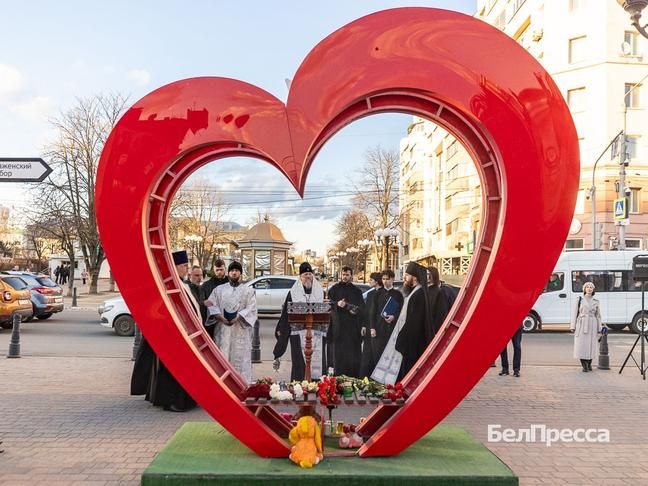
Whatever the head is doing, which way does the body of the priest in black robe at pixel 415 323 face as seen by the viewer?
to the viewer's left

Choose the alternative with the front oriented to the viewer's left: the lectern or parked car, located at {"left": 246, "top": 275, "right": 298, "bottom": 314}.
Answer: the parked car

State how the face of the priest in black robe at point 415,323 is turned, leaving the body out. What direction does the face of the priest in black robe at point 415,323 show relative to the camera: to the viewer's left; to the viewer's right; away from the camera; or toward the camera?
to the viewer's left

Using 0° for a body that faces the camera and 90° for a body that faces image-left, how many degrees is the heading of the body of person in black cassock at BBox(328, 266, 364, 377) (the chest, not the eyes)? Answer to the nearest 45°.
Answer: approximately 0°

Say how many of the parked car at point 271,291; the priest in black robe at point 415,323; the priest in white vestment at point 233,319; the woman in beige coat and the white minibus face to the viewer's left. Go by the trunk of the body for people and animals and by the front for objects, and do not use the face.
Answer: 3

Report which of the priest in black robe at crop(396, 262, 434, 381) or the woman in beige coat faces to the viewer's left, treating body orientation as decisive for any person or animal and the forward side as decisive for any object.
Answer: the priest in black robe

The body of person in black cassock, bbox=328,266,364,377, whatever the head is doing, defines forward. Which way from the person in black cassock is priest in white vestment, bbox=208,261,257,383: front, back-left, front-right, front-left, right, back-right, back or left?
front-right

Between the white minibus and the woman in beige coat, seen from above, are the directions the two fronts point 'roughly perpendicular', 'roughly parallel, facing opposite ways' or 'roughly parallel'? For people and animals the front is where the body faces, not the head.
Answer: roughly perpendicular

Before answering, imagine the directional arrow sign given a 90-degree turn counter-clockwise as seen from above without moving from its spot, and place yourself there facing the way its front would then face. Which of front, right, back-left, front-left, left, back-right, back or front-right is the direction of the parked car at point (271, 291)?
front-left

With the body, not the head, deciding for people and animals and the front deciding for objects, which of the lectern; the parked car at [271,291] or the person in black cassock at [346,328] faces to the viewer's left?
the parked car

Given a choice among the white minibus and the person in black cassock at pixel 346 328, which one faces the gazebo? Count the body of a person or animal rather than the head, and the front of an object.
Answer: the white minibus

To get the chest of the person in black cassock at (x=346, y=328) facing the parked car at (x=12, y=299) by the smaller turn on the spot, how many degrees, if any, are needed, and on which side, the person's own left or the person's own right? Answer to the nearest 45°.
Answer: approximately 135° to the person's own right

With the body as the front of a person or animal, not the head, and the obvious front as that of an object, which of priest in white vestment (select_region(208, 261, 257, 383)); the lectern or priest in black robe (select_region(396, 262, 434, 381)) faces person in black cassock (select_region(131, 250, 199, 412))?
the priest in black robe
